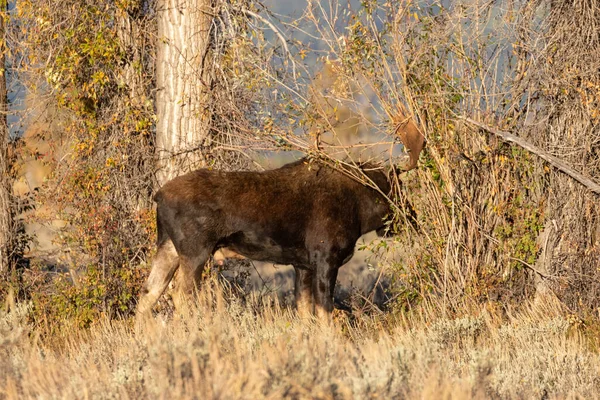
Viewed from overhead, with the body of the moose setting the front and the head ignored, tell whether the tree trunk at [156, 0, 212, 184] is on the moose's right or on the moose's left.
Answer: on the moose's left

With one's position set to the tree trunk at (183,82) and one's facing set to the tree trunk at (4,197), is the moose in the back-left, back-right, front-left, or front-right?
back-left

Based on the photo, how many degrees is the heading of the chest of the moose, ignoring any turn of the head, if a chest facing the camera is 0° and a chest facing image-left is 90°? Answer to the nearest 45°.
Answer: approximately 270°

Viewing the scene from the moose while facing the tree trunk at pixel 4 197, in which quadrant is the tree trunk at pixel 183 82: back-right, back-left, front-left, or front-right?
front-right

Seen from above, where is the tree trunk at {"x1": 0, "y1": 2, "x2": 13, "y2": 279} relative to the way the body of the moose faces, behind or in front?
behind

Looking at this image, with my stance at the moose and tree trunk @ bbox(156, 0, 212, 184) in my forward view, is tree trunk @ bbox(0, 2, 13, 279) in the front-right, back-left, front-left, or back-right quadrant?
front-left
